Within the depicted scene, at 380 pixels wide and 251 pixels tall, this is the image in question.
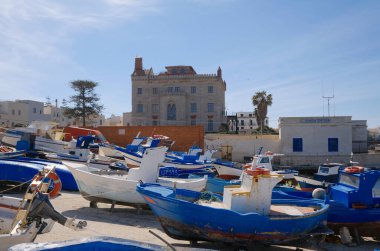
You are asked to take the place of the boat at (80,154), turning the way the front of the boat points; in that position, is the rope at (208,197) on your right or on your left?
on your left

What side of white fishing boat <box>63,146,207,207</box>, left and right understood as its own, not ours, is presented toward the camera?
left

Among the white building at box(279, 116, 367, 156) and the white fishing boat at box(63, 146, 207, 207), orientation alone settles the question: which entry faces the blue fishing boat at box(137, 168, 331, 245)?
the white building

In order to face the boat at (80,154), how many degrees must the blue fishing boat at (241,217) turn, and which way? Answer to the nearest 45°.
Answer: approximately 45° to its right

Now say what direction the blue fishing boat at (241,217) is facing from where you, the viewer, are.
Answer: facing to the left of the viewer

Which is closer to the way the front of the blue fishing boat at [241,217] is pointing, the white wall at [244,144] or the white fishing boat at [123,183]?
the white fishing boat

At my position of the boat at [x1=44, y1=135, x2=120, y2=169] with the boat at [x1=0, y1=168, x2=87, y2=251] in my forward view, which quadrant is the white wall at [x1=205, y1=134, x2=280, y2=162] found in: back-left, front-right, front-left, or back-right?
back-left

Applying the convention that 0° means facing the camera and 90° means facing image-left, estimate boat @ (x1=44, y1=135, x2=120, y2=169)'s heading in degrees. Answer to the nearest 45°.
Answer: approximately 90°

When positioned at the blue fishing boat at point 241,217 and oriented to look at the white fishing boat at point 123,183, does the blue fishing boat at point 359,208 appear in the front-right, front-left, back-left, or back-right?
back-right

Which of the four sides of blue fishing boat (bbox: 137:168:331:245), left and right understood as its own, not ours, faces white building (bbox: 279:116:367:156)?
right

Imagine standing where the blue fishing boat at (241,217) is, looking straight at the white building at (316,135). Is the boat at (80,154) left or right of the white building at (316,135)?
left

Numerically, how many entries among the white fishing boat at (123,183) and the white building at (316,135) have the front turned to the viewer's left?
1
